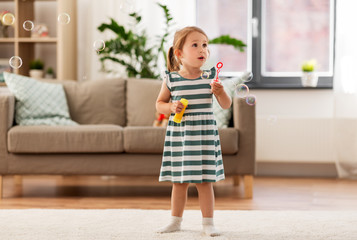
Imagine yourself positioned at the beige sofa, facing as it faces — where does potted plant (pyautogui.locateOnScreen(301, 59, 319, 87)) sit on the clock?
The potted plant is roughly at 8 o'clock from the beige sofa.

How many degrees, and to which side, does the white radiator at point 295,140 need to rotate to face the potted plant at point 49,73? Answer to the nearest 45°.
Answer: approximately 90° to its right

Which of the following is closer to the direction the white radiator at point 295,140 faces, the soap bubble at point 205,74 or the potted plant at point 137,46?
the soap bubble

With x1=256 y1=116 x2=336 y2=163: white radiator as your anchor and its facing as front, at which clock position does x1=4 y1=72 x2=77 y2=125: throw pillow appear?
The throw pillow is roughly at 2 o'clock from the white radiator.

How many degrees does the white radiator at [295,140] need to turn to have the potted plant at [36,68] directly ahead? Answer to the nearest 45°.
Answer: approximately 90° to its right

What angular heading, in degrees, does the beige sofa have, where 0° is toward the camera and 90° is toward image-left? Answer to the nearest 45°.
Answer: approximately 0°
